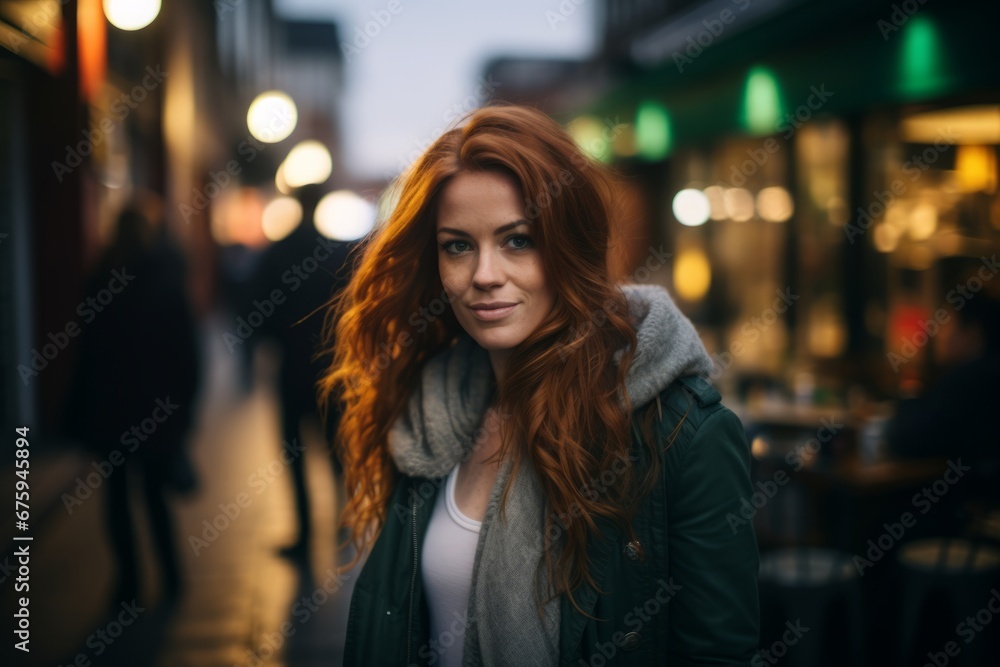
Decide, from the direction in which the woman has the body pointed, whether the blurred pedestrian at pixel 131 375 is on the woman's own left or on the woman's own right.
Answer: on the woman's own right

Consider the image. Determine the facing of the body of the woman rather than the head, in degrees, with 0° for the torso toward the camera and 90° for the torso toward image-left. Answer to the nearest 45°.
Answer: approximately 45°

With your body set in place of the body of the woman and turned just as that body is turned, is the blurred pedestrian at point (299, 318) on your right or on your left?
on your right

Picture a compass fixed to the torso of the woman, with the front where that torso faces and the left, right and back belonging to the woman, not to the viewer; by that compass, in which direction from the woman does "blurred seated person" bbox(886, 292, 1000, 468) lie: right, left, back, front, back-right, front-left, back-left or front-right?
back
